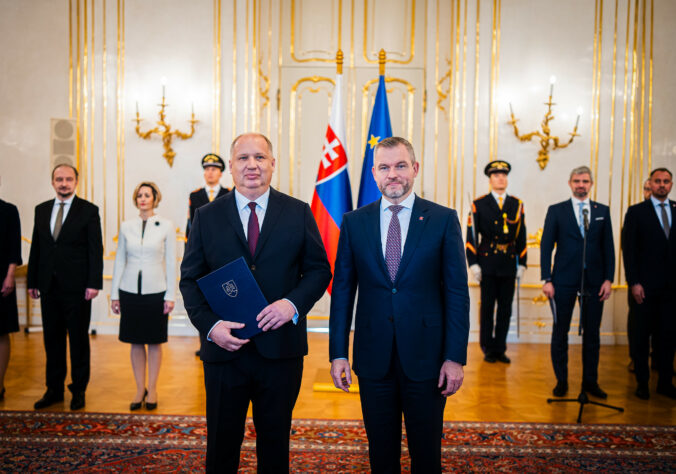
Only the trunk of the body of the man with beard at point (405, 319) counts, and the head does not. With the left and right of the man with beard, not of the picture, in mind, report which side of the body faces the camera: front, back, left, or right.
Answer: front

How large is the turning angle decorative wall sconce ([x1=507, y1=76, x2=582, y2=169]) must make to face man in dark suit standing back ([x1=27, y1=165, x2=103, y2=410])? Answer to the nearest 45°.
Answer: approximately 45° to its right

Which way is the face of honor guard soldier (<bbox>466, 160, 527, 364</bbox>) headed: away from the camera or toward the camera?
toward the camera

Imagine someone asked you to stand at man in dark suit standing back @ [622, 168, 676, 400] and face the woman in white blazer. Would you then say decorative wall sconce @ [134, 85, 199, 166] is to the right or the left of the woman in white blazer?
right

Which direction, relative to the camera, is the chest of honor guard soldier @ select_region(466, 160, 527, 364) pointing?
toward the camera

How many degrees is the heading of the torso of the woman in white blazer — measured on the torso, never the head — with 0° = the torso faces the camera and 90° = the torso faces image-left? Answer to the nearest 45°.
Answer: approximately 0°

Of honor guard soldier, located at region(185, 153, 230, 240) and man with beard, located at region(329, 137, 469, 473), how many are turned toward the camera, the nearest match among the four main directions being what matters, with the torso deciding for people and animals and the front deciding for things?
2

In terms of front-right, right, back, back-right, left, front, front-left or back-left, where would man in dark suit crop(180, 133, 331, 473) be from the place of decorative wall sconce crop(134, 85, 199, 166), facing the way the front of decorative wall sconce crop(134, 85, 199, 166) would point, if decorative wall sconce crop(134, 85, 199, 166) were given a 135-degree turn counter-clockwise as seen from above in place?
back-right

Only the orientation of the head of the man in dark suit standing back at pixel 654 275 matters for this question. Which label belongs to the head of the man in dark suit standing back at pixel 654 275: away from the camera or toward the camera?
toward the camera

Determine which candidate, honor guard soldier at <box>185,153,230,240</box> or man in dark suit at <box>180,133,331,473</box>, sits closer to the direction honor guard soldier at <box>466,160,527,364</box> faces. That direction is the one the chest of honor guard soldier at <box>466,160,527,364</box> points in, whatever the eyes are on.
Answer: the man in dark suit

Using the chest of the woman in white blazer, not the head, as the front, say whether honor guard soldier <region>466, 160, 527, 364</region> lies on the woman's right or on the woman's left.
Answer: on the woman's left

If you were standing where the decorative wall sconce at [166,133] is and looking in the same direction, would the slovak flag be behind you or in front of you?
in front

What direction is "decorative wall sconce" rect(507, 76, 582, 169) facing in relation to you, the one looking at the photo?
facing the viewer
